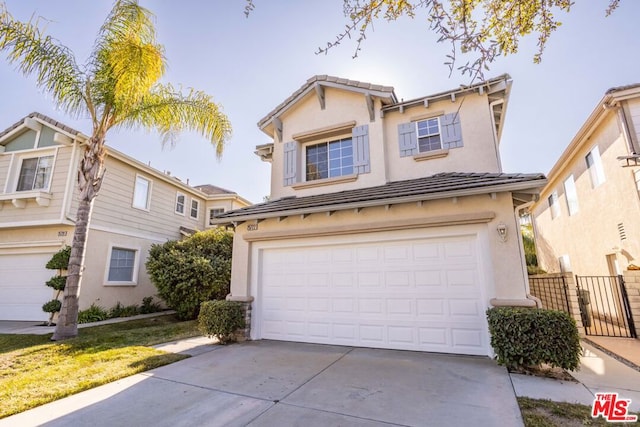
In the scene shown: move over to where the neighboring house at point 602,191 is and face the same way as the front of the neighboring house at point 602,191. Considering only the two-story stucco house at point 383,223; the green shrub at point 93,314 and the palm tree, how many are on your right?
3

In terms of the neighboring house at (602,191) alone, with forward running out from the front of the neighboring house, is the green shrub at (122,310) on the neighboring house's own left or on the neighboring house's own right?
on the neighboring house's own right

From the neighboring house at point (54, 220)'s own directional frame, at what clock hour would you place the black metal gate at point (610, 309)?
The black metal gate is roughly at 9 o'clock from the neighboring house.

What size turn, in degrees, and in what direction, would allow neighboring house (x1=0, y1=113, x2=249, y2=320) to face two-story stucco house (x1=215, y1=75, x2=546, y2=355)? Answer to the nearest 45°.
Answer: approximately 90° to its left

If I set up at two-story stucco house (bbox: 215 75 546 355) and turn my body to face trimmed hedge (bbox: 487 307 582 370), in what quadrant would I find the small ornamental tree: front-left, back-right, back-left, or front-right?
back-right

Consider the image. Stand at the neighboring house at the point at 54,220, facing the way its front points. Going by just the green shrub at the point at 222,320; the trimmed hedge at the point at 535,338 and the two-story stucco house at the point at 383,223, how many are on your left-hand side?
3

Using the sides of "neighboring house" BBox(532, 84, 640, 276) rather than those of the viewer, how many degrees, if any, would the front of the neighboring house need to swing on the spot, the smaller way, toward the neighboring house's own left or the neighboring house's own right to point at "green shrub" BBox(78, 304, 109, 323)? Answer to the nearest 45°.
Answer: approximately 90° to the neighboring house's own right
